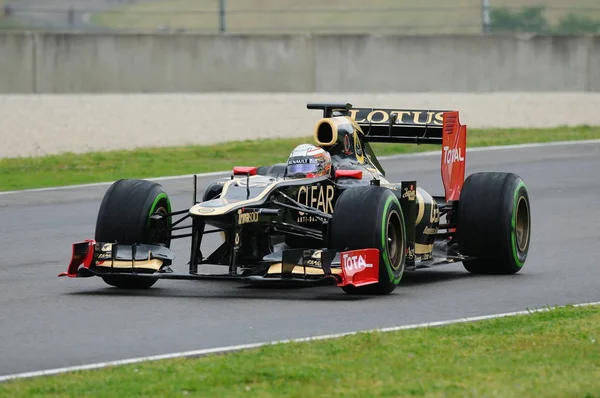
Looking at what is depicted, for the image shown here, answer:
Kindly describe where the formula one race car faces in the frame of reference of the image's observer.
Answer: facing the viewer and to the left of the viewer

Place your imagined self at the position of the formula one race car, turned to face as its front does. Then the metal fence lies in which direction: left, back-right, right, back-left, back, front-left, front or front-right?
back-right
